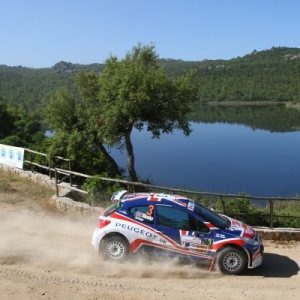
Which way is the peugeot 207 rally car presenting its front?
to the viewer's right

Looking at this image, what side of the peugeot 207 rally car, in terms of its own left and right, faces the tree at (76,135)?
left

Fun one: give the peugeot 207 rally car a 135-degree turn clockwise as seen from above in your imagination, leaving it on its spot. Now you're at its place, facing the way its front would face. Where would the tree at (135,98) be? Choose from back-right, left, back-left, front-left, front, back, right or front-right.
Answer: back-right

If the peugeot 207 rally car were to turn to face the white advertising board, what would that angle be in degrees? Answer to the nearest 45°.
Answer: approximately 135° to its left
